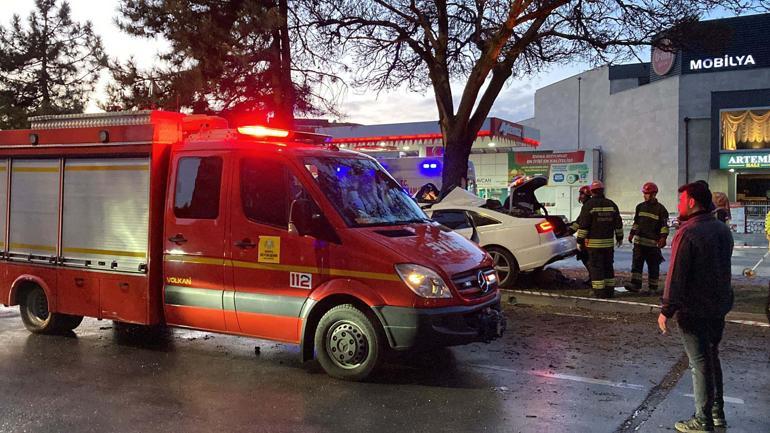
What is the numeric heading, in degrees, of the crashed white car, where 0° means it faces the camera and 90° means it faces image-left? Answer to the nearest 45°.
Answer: approximately 135°

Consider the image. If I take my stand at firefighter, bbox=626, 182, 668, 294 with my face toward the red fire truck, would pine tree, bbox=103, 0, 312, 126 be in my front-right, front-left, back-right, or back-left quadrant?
front-right

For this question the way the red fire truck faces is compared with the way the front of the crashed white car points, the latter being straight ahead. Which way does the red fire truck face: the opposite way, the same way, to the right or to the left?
the opposite way

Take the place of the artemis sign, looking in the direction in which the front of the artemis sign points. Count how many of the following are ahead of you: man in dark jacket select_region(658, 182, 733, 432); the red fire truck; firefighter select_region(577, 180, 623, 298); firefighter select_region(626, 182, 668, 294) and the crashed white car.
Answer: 5

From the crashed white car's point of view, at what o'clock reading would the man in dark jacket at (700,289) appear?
The man in dark jacket is roughly at 7 o'clock from the crashed white car.

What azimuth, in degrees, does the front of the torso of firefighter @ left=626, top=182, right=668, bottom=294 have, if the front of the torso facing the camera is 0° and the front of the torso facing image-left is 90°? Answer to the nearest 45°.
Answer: approximately 45°

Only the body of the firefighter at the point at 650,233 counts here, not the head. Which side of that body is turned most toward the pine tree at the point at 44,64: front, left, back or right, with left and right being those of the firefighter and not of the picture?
right

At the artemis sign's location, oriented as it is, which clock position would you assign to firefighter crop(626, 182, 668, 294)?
The firefighter is roughly at 12 o'clock from the artemis sign.

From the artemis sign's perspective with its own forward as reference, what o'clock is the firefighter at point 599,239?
The firefighter is roughly at 12 o'clock from the artemis sign.

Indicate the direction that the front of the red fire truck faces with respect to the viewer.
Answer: facing the viewer and to the right of the viewer

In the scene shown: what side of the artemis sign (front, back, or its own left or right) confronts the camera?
front

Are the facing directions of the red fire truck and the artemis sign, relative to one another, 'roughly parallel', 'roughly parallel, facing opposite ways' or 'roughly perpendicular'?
roughly perpendicular

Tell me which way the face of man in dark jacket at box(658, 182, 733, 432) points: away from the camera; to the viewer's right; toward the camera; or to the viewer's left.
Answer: to the viewer's left
